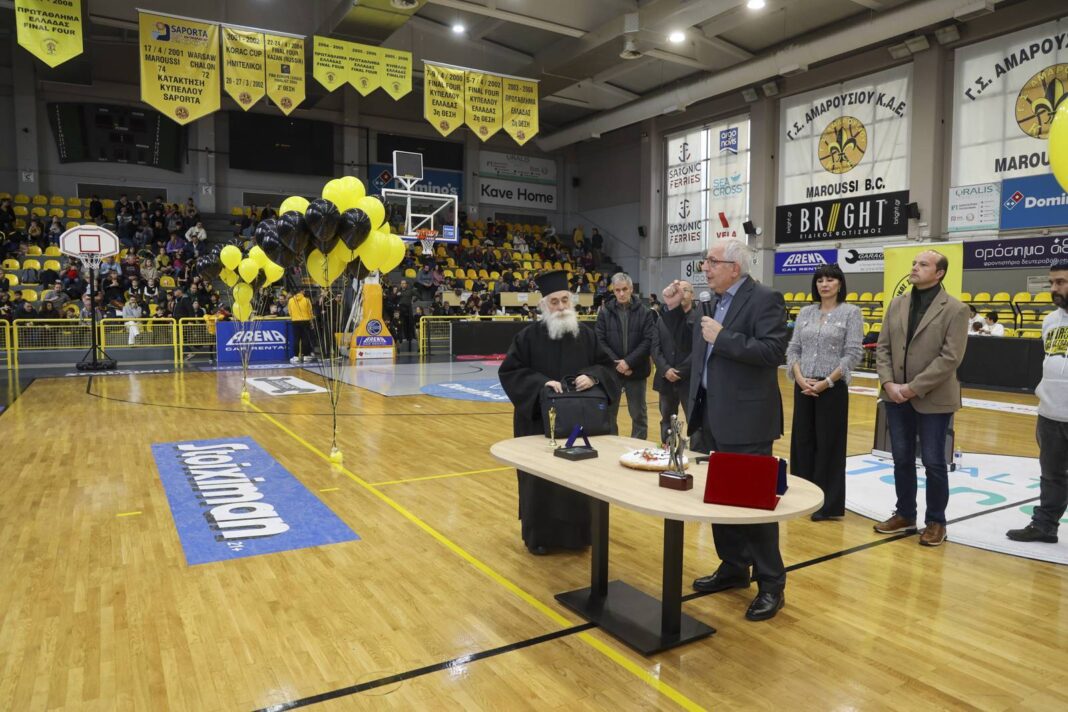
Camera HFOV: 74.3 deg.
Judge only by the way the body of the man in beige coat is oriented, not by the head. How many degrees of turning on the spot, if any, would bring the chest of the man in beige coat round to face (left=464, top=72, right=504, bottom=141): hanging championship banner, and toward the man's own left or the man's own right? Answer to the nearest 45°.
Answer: approximately 90° to the man's own right

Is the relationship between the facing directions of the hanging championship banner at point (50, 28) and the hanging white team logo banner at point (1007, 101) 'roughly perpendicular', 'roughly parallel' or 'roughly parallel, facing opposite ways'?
roughly perpendicular

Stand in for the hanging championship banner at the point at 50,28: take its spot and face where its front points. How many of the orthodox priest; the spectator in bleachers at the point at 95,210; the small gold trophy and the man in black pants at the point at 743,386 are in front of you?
3

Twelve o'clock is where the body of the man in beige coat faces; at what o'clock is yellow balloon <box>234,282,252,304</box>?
The yellow balloon is roughly at 2 o'clock from the man in beige coat.

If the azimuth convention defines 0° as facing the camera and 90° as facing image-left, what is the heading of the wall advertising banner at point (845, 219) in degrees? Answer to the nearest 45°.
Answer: approximately 45°

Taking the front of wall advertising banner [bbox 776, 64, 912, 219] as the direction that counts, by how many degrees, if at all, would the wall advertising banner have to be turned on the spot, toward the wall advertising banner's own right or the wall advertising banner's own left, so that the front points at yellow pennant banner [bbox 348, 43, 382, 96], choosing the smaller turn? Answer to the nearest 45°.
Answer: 0° — it already faces it

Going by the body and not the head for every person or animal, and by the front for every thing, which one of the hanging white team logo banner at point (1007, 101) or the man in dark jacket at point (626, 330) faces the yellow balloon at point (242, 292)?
the hanging white team logo banner

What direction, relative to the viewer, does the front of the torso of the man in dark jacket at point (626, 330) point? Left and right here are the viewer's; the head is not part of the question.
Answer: facing the viewer

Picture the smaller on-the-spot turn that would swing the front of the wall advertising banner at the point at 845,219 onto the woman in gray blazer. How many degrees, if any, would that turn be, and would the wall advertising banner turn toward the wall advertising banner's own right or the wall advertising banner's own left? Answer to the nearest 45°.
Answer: approximately 45° to the wall advertising banner's own left

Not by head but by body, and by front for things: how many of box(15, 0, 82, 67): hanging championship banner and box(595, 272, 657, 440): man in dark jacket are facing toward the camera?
2

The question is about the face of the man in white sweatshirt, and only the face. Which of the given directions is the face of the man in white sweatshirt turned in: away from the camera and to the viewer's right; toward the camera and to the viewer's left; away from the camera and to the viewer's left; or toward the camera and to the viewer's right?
toward the camera and to the viewer's left

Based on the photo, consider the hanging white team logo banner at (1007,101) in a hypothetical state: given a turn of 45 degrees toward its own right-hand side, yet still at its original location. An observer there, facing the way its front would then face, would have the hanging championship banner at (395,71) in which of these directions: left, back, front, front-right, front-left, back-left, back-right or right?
front-left

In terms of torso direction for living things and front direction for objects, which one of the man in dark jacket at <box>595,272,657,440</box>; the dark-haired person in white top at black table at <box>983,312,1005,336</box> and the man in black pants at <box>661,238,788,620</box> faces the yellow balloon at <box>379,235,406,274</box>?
the dark-haired person in white top at black table

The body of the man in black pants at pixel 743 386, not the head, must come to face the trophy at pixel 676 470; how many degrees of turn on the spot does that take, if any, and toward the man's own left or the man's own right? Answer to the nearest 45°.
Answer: approximately 45° to the man's own left
